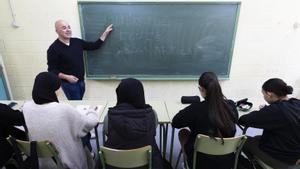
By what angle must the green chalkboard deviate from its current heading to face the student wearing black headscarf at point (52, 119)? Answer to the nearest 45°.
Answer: approximately 45° to its right

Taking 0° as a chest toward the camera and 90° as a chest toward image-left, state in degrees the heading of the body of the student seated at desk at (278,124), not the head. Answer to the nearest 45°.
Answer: approximately 135°

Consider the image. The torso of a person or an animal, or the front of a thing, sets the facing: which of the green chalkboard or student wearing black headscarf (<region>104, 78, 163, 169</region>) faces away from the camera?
the student wearing black headscarf

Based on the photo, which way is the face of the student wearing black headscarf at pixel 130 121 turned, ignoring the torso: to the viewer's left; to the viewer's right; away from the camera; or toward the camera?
away from the camera

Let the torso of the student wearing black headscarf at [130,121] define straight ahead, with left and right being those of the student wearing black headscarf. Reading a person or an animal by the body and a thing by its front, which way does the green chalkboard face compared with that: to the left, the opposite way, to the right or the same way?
the opposite way

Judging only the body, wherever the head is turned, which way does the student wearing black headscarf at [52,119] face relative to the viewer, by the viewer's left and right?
facing away from the viewer and to the right of the viewer

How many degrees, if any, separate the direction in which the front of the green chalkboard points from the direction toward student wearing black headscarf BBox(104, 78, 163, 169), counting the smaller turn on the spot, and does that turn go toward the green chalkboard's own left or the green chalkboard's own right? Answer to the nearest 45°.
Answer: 0° — it already faces them

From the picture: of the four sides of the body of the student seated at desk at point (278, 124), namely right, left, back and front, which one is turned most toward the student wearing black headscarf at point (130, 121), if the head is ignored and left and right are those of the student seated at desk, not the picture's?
left

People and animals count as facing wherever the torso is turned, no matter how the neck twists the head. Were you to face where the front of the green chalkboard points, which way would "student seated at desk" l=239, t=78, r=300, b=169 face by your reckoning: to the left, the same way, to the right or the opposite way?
the opposite way

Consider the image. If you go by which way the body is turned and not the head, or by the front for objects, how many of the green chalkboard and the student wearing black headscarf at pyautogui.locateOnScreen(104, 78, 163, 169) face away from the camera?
1

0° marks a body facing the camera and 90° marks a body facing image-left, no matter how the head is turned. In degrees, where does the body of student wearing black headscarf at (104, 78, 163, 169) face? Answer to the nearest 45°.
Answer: approximately 180°

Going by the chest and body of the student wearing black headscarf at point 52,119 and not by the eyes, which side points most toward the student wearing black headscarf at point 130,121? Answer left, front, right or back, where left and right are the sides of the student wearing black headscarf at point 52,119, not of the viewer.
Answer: right

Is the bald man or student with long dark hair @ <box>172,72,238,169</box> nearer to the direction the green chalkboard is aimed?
the student with long dark hair
